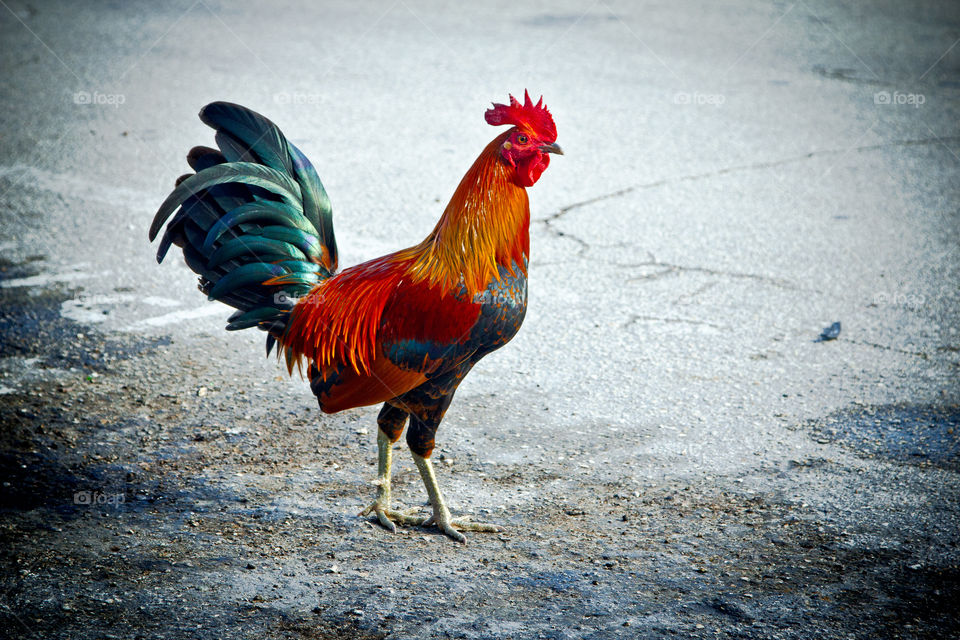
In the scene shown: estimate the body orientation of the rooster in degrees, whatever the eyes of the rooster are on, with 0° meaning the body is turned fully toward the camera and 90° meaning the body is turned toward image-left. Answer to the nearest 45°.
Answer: approximately 270°
